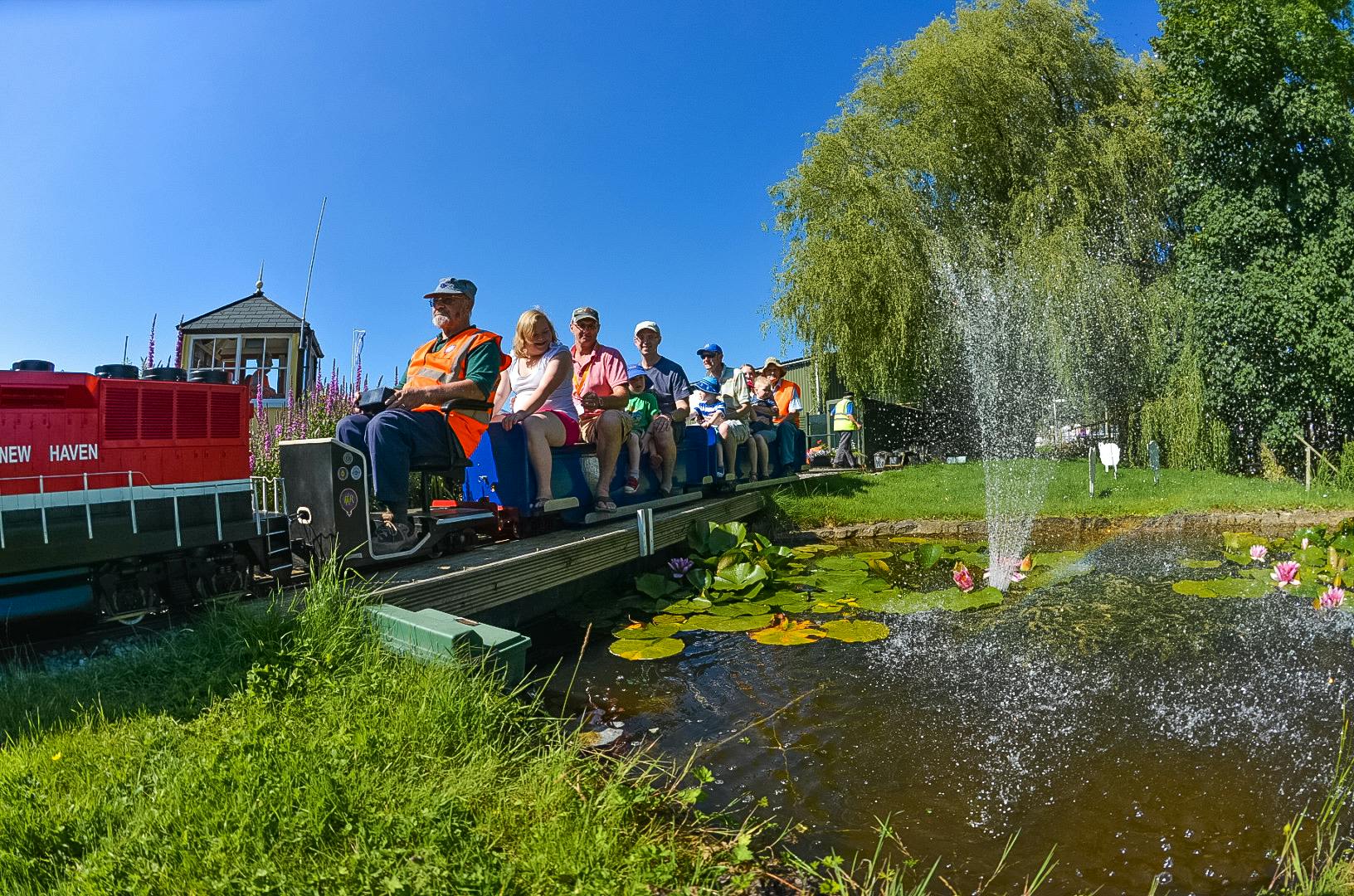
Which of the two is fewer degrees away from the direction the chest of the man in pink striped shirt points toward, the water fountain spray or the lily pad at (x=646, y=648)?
the lily pad

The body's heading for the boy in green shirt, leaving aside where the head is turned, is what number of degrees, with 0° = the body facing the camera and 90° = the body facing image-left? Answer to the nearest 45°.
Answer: approximately 45°

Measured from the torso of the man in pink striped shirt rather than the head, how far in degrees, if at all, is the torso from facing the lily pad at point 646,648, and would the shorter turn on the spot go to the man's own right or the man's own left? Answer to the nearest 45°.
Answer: approximately 45° to the man's own left

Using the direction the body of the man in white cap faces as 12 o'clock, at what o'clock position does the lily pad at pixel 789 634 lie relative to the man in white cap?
The lily pad is roughly at 10 o'clock from the man in white cap.
